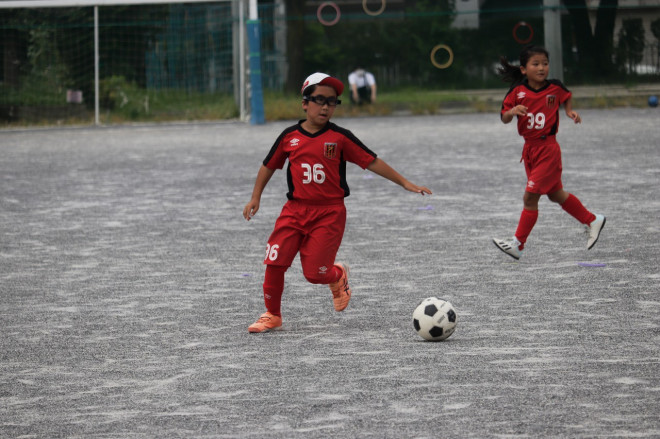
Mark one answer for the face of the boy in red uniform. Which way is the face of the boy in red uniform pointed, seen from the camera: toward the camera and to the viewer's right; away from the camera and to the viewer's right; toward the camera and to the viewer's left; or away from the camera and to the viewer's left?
toward the camera and to the viewer's right

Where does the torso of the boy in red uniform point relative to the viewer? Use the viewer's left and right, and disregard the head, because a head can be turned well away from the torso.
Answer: facing the viewer

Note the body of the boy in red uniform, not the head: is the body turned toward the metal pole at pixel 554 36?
no

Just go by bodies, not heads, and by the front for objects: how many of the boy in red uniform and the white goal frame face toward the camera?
2

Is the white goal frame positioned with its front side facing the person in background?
no

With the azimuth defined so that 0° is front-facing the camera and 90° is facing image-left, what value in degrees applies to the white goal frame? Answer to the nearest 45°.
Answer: approximately 0°

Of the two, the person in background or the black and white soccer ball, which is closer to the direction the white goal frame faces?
the black and white soccer ball

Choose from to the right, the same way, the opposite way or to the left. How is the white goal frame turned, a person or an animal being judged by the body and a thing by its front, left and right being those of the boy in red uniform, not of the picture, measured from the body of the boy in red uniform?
the same way

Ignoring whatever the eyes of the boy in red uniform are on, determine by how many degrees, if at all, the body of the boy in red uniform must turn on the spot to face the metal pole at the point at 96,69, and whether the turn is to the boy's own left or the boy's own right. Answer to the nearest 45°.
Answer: approximately 180°

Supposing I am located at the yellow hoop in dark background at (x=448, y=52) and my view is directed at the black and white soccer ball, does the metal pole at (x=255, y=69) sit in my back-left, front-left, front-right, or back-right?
front-right

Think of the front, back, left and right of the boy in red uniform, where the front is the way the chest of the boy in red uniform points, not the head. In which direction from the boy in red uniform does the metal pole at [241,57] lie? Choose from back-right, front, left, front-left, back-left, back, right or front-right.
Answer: back

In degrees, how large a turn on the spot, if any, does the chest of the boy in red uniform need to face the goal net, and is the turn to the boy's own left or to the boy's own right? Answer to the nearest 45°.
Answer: approximately 180°
